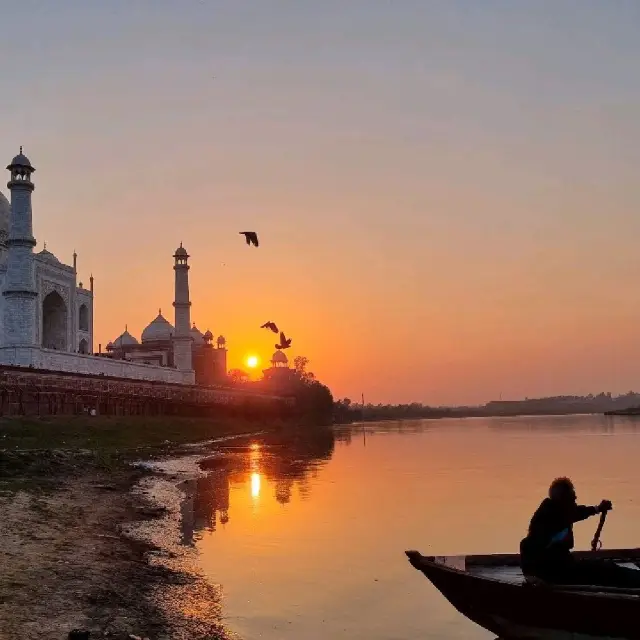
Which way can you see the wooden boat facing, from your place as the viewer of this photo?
facing to the left of the viewer

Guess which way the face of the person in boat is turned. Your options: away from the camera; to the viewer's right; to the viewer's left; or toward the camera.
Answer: to the viewer's right

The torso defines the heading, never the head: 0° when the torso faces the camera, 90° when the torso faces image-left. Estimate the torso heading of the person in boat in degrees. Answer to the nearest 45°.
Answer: approximately 270°
